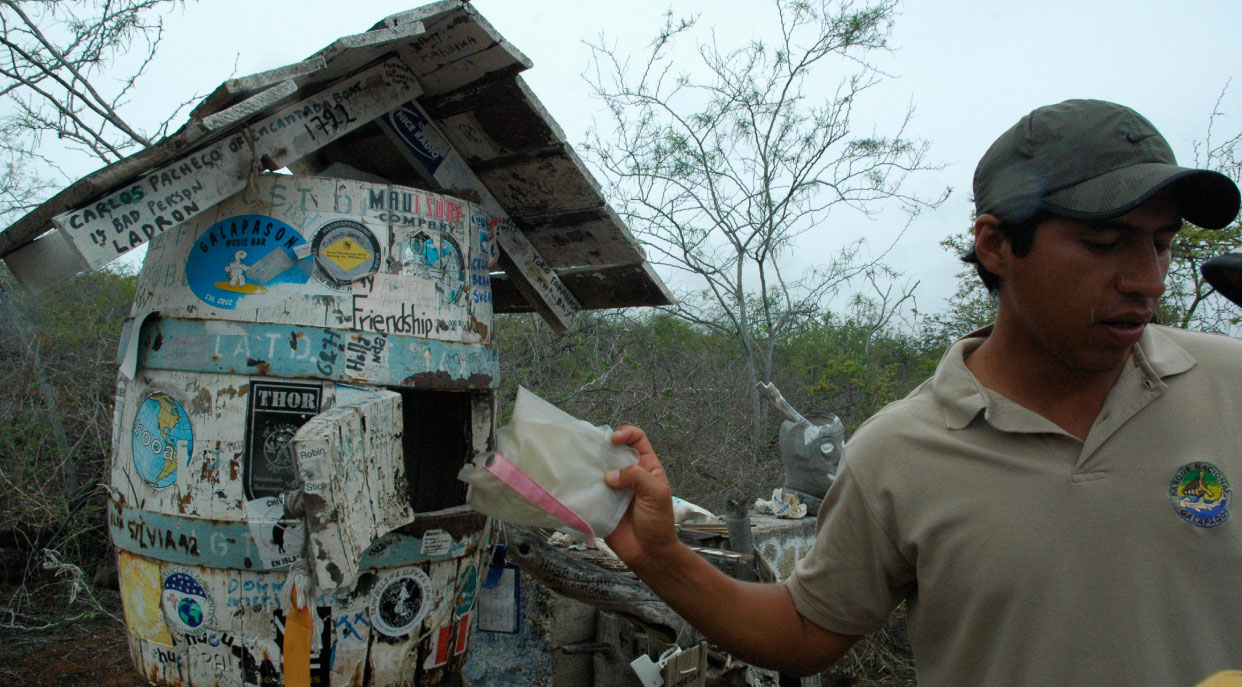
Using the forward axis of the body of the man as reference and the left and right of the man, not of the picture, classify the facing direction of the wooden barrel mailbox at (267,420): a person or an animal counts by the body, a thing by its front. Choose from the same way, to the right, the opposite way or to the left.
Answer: to the left

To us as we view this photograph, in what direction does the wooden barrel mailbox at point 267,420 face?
facing the viewer and to the right of the viewer

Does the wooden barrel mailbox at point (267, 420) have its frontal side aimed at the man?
yes

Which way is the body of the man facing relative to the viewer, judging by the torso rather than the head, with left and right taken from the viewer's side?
facing the viewer

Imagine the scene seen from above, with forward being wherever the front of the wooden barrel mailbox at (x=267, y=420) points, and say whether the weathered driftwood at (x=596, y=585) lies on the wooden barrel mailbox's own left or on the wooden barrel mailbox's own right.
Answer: on the wooden barrel mailbox's own left

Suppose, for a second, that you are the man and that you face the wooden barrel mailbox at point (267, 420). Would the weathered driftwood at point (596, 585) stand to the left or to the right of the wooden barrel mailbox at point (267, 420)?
right

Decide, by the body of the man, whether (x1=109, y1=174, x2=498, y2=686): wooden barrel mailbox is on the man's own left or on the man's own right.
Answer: on the man's own right
